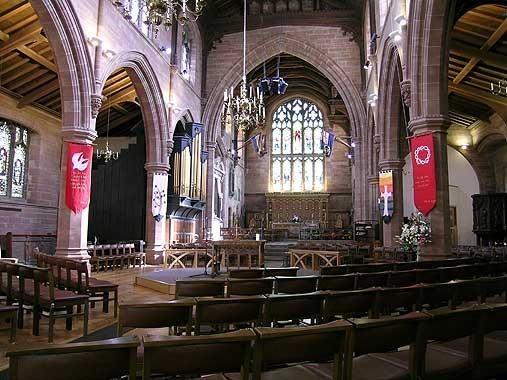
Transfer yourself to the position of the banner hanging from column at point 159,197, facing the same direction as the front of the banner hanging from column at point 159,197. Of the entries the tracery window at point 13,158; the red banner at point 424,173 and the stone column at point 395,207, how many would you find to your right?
1

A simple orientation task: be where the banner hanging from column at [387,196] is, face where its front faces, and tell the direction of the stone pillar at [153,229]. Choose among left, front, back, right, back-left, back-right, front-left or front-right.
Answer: right

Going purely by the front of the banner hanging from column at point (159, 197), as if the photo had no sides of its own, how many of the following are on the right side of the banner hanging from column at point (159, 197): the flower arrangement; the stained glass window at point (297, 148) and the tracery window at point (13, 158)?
1

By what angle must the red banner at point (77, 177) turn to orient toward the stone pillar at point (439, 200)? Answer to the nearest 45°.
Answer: approximately 45° to its left

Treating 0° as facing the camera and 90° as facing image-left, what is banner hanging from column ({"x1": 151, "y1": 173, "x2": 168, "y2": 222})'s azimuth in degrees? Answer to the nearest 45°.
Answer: approximately 0°

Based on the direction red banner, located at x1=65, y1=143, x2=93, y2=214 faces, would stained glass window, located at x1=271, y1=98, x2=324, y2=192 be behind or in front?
behind

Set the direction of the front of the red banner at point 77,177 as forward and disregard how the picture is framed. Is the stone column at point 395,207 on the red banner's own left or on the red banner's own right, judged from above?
on the red banner's own left

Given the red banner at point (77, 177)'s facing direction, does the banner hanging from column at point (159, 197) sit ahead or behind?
behind

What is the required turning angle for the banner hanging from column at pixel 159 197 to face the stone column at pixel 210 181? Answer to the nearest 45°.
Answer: approximately 135° to its left

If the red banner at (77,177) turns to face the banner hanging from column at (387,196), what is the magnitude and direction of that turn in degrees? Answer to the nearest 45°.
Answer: approximately 90° to its left

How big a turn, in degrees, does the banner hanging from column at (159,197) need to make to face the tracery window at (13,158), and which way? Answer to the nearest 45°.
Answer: approximately 90° to its right

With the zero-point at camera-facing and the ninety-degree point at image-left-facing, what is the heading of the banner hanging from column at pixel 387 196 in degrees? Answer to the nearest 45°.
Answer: approximately 0°

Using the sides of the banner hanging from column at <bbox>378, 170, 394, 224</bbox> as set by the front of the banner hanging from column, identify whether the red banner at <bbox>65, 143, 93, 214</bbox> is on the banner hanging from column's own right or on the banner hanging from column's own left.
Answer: on the banner hanging from column's own right

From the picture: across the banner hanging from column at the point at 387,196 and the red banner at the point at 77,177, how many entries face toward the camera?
2
